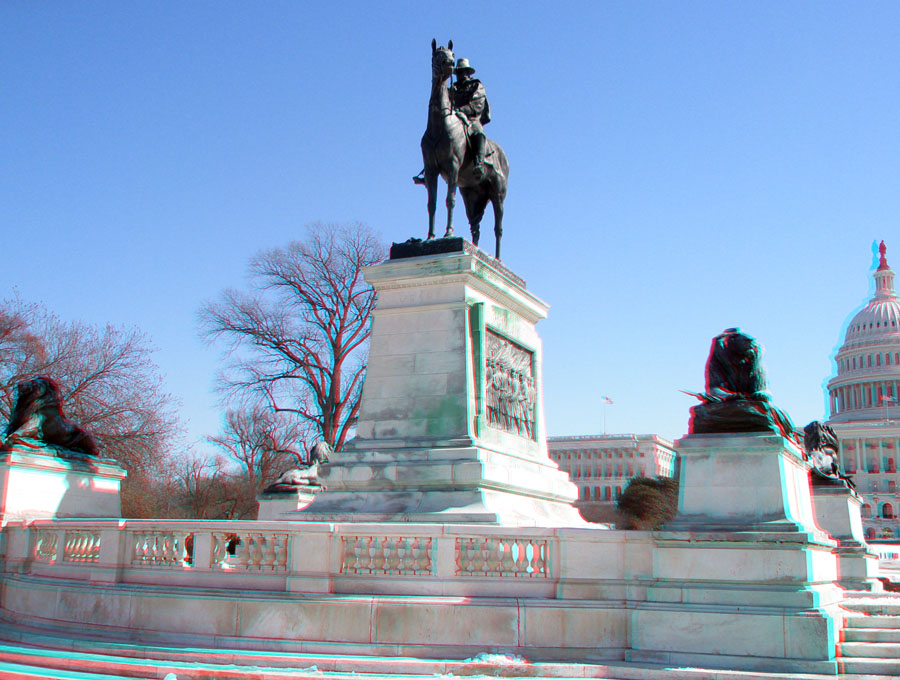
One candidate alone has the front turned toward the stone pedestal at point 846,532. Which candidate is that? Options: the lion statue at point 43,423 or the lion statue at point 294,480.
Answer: the lion statue at point 294,480

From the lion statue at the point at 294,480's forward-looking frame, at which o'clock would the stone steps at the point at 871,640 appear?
The stone steps is roughly at 2 o'clock from the lion statue.

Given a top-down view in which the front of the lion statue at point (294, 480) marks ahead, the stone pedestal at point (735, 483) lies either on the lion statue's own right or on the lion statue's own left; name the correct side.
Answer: on the lion statue's own right

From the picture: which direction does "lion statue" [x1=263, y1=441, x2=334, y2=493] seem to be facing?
to the viewer's right

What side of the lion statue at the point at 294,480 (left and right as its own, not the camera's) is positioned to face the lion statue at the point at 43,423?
back

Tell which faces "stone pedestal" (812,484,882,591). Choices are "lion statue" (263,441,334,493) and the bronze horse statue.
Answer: the lion statue

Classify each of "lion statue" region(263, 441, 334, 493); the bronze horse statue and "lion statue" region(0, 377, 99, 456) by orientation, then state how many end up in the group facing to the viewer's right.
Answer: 1

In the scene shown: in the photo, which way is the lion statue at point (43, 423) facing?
to the viewer's left

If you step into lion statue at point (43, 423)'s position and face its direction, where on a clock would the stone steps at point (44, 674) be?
The stone steps is roughly at 9 o'clock from the lion statue.

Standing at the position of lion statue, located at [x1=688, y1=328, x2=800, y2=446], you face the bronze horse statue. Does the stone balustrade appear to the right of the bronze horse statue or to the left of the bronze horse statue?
left

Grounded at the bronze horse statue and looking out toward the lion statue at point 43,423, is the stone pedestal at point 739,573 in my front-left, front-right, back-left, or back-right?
back-left

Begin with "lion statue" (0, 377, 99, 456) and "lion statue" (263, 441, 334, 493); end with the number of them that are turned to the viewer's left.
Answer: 1

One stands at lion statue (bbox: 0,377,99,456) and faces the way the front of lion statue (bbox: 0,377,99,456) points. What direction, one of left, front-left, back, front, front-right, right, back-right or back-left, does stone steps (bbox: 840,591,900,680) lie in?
back-left

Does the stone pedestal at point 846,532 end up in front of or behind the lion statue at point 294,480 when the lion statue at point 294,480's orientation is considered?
in front

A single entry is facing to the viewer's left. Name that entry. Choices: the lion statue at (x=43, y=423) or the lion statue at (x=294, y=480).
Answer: the lion statue at (x=43, y=423)

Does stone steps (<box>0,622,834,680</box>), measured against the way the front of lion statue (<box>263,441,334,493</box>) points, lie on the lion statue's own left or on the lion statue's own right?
on the lion statue's own right
